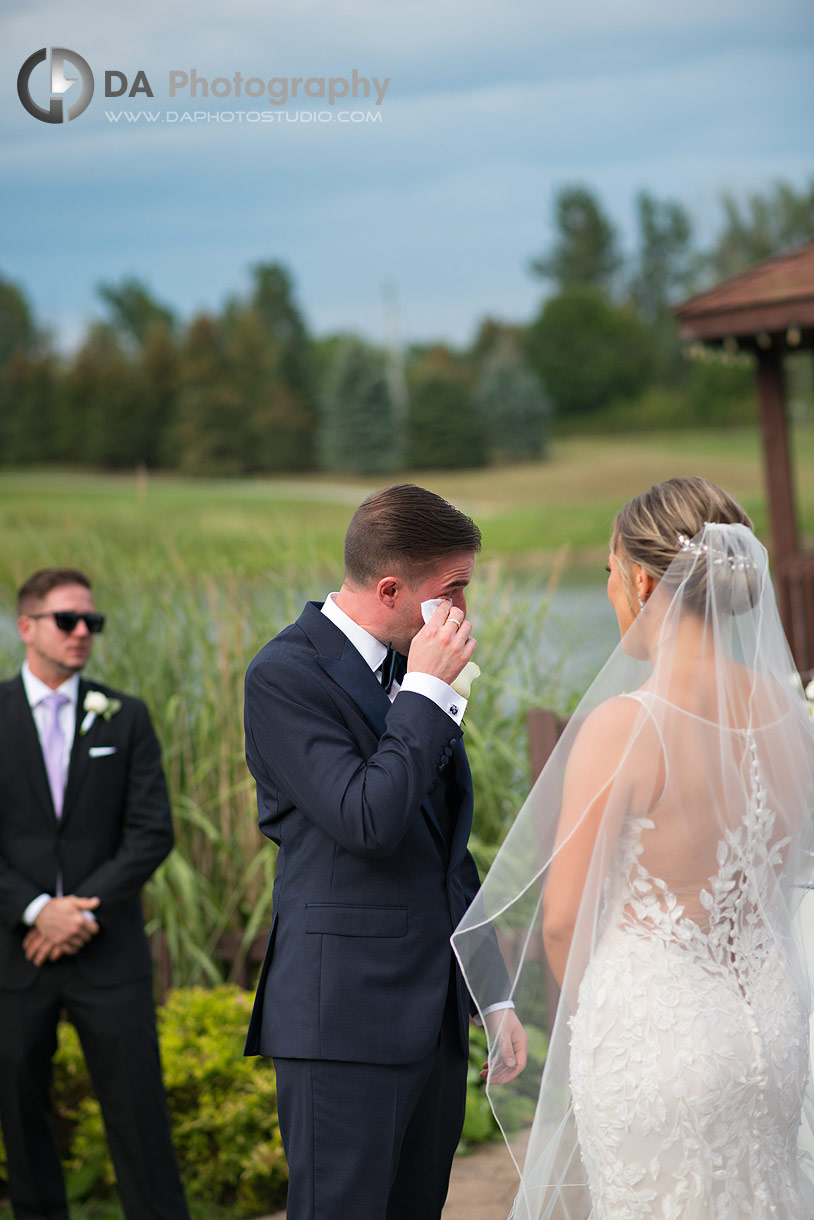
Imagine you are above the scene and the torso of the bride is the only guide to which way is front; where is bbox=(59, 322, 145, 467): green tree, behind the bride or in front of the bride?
in front

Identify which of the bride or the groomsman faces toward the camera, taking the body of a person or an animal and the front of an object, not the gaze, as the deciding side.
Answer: the groomsman

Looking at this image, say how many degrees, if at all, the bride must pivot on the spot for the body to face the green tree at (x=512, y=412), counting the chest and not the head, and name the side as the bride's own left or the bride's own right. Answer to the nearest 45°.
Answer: approximately 45° to the bride's own right

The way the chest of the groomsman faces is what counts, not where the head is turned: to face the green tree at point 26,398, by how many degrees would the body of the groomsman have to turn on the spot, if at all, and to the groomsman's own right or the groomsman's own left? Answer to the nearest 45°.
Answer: approximately 180°

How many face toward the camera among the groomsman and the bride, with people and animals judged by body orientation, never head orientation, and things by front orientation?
1

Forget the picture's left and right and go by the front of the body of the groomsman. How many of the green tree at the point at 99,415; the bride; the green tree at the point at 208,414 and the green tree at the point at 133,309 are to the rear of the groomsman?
3

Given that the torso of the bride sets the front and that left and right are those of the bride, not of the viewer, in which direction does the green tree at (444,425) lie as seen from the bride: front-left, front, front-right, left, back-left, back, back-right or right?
front-right

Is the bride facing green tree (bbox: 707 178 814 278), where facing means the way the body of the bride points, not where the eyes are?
no

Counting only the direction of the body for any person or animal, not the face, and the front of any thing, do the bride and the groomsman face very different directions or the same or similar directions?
very different directions

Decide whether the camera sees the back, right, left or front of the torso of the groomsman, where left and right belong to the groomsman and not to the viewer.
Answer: front

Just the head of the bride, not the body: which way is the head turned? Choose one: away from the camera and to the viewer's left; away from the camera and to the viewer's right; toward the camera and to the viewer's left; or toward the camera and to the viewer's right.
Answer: away from the camera and to the viewer's left

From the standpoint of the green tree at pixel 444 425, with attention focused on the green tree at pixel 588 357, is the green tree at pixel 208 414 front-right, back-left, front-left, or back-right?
back-left

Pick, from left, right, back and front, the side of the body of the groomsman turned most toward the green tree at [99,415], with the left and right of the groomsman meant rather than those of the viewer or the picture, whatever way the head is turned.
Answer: back

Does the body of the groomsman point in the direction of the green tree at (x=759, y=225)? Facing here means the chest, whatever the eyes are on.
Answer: no

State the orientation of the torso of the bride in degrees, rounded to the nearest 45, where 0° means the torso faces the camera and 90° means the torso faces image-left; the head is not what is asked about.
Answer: approximately 135°
